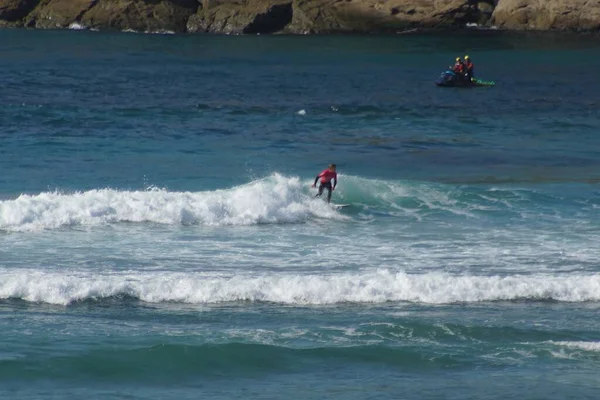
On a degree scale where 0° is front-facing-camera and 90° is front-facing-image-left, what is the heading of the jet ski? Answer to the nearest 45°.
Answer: approximately 90°

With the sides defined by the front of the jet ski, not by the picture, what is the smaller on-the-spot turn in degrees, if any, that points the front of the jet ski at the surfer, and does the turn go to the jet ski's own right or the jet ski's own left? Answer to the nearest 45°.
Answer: approximately 90° to the jet ski's own left

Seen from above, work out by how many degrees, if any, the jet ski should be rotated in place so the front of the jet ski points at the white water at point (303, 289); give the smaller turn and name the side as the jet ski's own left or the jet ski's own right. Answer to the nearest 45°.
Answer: approximately 90° to the jet ski's own left

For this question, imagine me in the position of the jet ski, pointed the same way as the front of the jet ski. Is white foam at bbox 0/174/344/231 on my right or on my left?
on my left
